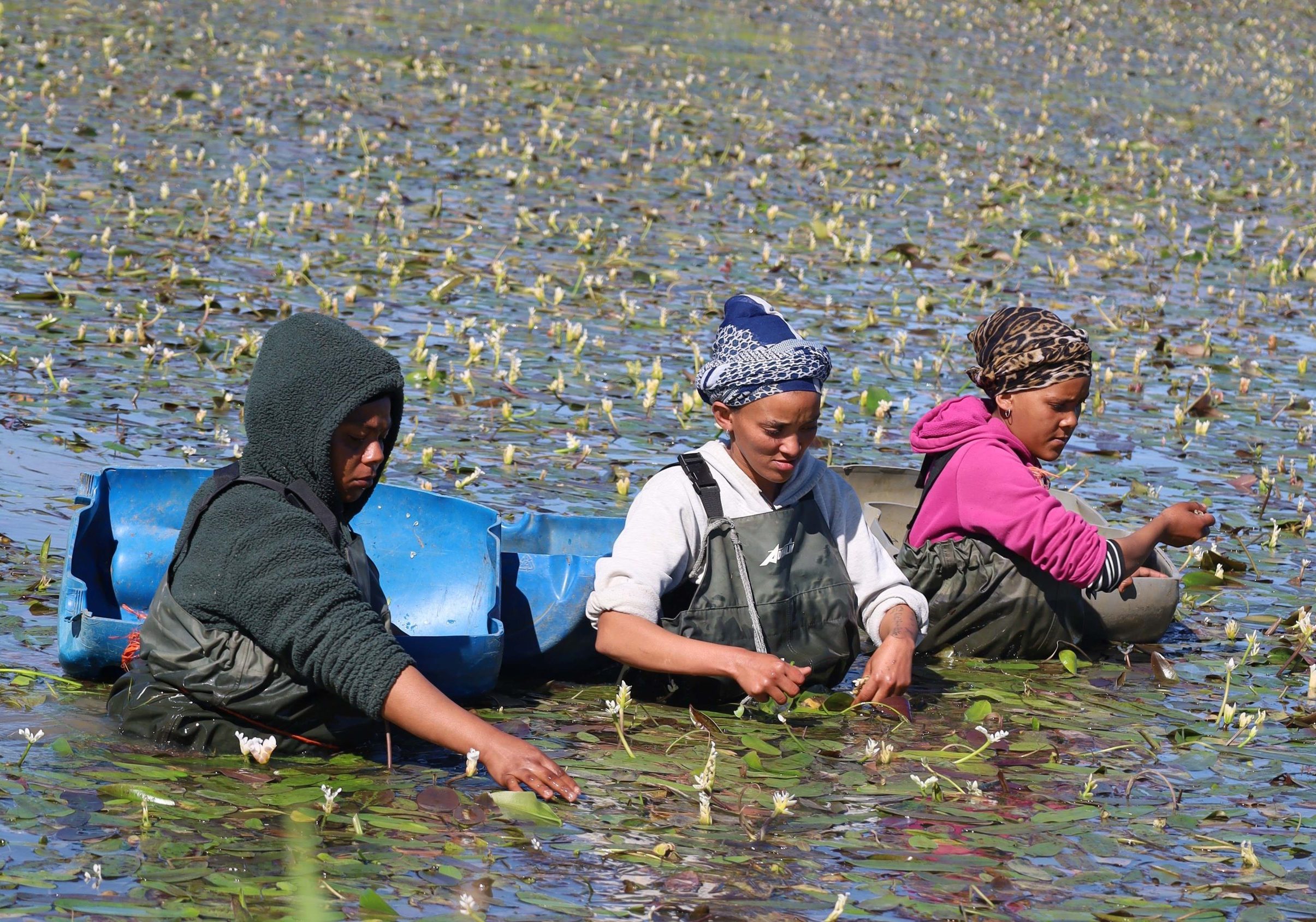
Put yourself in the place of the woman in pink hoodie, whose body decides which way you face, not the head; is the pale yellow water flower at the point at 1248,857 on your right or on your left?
on your right

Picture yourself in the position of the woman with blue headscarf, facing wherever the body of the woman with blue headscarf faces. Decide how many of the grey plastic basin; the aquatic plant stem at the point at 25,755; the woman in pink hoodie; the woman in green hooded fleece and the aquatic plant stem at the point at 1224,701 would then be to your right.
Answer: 2

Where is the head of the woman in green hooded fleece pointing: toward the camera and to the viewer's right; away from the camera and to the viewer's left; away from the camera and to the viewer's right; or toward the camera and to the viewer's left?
toward the camera and to the viewer's right

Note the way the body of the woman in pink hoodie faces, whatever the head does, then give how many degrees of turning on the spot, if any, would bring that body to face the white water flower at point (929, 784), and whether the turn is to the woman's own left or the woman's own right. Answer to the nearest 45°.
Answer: approximately 90° to the woman's own right

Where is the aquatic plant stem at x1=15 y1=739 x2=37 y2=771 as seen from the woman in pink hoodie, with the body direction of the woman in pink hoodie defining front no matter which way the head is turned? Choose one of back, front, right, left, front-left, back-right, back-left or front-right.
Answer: back-right

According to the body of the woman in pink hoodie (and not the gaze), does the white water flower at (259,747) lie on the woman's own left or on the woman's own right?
on the woman's own right

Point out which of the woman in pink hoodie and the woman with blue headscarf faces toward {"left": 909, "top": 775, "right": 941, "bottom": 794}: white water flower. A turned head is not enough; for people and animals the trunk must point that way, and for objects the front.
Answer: the woman with blue headscarf

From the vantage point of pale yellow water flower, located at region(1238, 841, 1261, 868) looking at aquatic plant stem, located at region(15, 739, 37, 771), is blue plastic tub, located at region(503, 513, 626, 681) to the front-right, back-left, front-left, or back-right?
front-right

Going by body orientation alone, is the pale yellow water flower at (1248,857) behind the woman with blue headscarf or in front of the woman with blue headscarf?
in front

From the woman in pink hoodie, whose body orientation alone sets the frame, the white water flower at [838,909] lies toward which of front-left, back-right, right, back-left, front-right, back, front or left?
right

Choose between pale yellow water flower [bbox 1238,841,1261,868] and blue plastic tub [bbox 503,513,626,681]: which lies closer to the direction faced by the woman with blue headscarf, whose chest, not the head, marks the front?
the pale yellow water flower

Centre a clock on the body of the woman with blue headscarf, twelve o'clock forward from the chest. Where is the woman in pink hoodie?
The woman in pink hoodie is roughly at 9 o'clock from the woman with blue headscarf.

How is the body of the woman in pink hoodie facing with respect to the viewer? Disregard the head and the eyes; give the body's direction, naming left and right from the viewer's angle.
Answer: facing to the right of the viewer

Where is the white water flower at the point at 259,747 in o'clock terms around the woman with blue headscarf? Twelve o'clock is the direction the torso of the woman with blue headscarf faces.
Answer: The white water flower is roughly at 3 o'clock from the woman with blue headscarf.

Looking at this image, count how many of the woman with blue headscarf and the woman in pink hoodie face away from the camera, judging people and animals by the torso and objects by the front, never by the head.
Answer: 0
